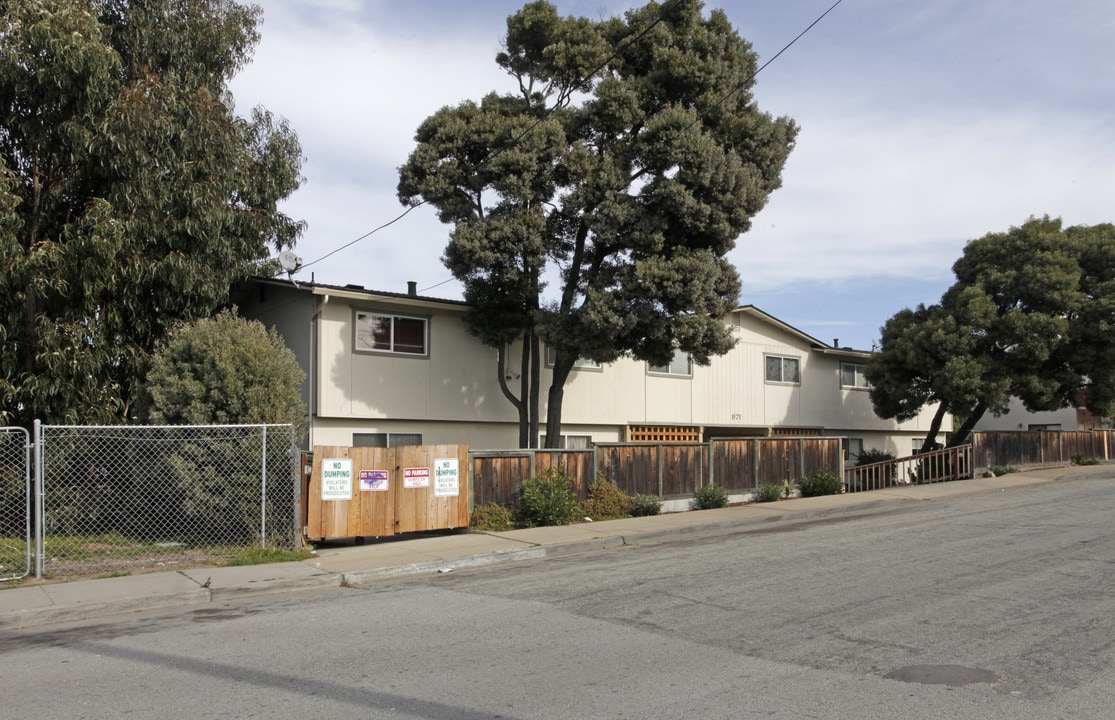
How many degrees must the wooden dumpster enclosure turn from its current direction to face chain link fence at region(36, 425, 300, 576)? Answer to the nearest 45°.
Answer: approximately 90° to its right

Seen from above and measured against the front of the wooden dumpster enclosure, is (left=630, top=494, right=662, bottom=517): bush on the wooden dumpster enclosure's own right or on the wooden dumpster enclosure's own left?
on the wooden dumpster enclosure's own left

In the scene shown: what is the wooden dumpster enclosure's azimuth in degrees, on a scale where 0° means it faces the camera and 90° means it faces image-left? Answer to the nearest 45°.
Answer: approximately 0°

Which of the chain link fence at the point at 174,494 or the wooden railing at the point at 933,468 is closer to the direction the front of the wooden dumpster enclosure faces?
the chain link fence

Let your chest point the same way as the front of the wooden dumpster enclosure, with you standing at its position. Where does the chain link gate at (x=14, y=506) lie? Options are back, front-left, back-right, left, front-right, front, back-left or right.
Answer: right

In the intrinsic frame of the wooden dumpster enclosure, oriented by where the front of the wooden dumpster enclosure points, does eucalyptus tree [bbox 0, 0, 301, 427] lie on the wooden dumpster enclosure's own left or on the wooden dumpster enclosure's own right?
on the wooden dumpster enclosure's own right

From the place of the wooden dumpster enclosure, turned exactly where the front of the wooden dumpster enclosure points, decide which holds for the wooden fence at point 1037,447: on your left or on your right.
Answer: on your left
